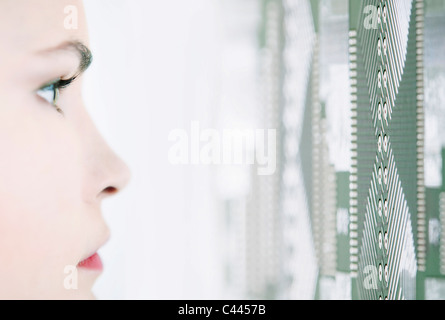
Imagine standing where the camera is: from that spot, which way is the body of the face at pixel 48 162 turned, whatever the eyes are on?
to the viewer's right
